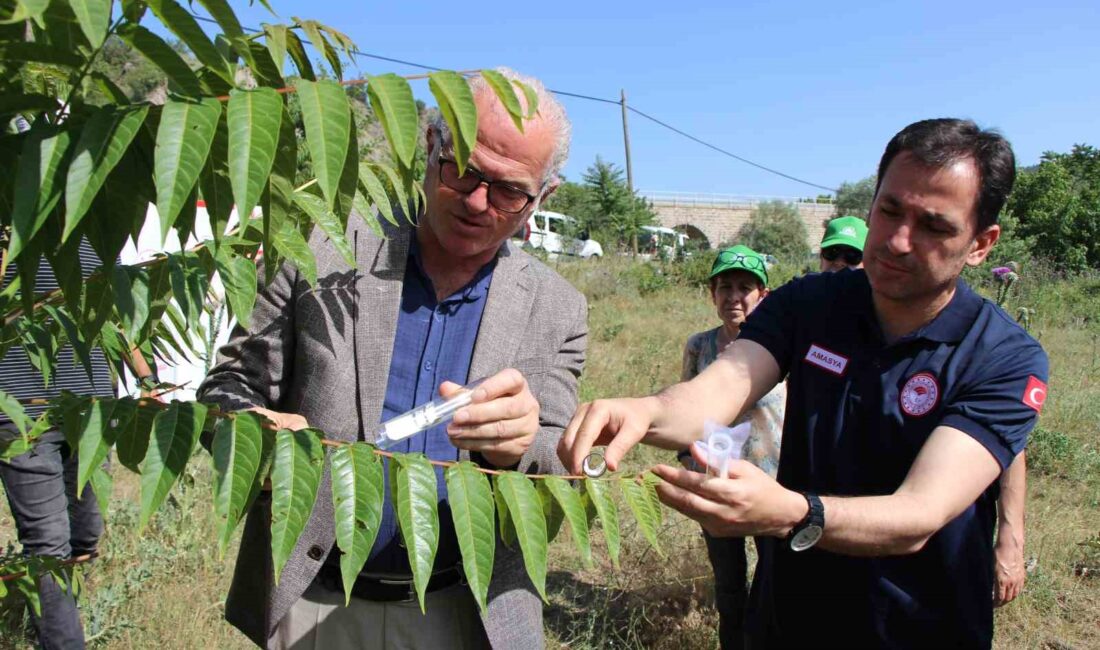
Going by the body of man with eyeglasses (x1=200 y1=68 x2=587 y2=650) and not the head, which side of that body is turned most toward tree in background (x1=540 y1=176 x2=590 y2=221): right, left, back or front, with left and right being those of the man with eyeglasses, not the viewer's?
back

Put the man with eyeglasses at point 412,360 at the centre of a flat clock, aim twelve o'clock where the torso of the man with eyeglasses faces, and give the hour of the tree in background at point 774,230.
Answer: The tree in background is roughly at 7 o'clock from the man with eyeglasses.

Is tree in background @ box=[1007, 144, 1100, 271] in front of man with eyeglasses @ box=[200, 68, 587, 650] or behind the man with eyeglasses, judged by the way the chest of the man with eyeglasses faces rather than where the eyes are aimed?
behind

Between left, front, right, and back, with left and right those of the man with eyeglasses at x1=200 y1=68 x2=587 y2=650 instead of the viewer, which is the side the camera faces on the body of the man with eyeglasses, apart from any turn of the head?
front

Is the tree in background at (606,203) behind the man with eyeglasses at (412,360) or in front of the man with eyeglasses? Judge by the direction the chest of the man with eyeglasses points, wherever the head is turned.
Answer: behind

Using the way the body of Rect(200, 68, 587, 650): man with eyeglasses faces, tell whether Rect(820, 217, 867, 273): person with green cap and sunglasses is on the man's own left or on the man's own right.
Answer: on the man's own left
